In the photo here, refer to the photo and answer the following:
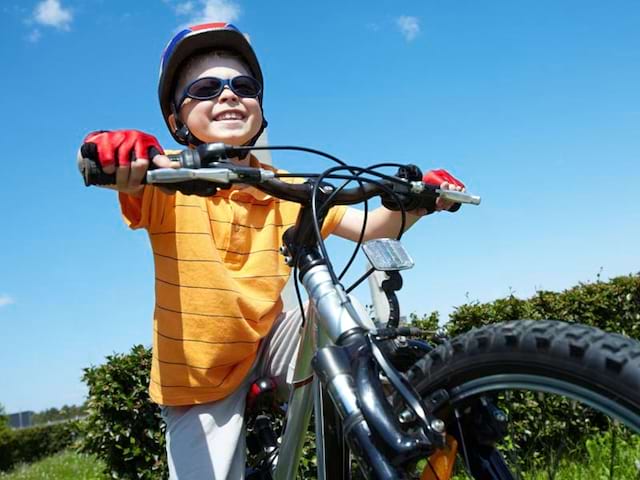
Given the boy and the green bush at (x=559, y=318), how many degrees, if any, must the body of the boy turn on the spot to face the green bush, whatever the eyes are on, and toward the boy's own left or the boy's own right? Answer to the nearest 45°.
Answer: approximately 90° to the boy's own left

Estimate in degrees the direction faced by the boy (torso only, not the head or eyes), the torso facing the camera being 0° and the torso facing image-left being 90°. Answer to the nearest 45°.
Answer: approximately 315°
